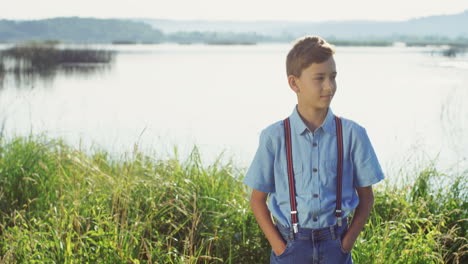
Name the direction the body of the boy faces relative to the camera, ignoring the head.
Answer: toward the camera

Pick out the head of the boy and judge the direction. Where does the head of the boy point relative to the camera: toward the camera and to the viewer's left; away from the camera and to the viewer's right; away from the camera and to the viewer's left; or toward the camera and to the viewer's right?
toward the camera and to the viewer's right
